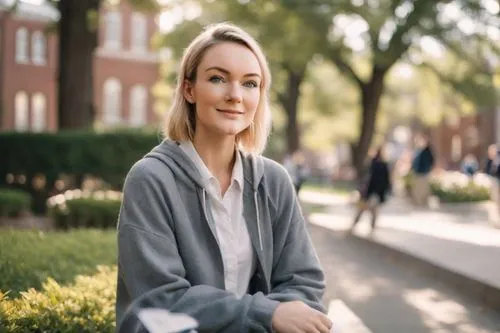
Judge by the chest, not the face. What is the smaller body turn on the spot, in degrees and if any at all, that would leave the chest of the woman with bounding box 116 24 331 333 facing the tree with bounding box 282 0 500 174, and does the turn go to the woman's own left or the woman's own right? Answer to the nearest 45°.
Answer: approximately 135° to the woman's own left

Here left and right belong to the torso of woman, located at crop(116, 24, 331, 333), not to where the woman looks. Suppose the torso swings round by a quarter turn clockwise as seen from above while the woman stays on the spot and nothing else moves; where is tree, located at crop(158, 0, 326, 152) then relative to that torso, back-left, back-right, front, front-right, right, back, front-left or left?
back-right

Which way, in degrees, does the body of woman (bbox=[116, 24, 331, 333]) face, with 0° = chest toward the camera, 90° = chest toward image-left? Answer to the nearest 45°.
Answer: approximately 315°

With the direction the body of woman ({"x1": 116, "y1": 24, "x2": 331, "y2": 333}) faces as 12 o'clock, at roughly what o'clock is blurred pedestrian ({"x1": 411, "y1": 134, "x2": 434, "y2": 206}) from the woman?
The blurred pedestrian is roughly at 8 o'clock from the woman.

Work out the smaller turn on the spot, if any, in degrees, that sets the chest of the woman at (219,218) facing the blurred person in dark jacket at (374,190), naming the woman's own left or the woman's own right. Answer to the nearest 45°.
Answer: approximately 135° to the woman's own left

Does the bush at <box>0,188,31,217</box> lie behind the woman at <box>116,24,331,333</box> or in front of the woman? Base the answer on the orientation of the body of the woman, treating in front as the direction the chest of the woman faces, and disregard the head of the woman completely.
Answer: behind

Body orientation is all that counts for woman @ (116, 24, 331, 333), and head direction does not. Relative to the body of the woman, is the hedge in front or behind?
behind

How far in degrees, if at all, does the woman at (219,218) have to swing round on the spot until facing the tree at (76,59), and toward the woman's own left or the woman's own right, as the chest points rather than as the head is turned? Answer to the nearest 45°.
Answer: approximately 135° to the woman's own left
